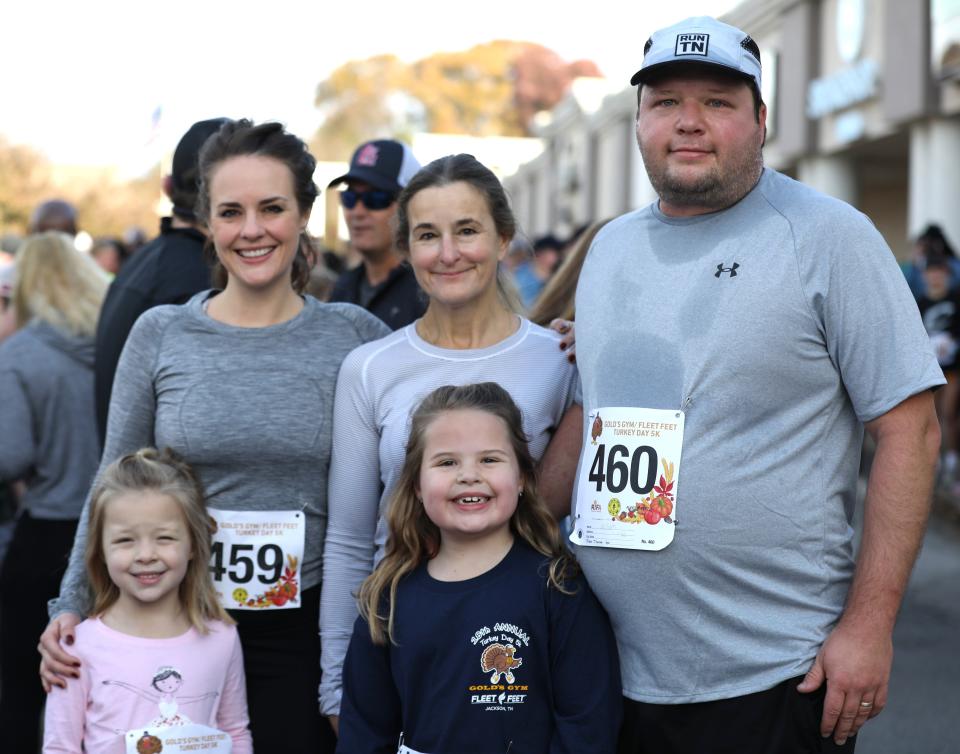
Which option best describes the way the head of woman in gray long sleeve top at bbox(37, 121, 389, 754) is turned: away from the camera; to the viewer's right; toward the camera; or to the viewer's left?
toward the camera

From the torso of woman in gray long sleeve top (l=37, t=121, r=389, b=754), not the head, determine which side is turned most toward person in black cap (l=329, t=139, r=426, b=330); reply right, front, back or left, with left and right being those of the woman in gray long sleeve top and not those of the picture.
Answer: back

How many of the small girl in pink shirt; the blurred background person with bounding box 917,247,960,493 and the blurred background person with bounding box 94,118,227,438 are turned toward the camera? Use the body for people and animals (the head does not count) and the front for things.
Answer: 2

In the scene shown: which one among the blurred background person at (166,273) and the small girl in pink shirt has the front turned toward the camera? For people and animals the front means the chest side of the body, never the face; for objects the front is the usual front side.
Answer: the small girl in pink shirt

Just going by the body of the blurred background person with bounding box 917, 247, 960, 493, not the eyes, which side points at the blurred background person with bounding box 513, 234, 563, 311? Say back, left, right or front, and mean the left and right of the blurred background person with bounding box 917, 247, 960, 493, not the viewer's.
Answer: right

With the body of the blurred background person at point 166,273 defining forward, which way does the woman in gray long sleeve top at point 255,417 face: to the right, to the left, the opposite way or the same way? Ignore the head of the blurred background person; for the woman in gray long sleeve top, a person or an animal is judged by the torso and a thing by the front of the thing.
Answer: the opposite way

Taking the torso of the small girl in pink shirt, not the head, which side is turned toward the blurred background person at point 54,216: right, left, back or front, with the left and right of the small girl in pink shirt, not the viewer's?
back

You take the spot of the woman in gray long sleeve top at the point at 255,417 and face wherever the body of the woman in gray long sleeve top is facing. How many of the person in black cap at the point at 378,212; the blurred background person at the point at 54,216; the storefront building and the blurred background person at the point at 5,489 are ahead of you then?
0

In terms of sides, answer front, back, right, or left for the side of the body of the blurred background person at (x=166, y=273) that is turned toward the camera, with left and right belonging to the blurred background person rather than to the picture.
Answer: back

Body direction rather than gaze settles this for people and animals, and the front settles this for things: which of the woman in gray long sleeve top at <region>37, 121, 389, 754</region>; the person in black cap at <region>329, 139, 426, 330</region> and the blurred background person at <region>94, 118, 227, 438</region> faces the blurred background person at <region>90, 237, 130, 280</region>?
the blurred background person at <region>94, 118, 227, 438</region>

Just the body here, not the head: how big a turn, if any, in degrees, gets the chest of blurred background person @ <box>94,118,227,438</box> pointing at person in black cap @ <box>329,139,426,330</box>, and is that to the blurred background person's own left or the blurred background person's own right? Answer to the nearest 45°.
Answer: approximately 45° to the blurred background person's own right

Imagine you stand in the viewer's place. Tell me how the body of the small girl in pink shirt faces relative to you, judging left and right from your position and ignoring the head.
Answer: facing the viewer

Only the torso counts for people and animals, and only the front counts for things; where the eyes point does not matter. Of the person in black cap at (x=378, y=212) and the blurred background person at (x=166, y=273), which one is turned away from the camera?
the blurred background person

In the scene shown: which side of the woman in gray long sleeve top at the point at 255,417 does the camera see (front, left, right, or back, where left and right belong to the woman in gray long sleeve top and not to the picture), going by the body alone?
front

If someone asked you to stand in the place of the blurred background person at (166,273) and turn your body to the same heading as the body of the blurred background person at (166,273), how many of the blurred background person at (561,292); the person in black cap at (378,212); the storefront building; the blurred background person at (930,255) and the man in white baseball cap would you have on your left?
0
